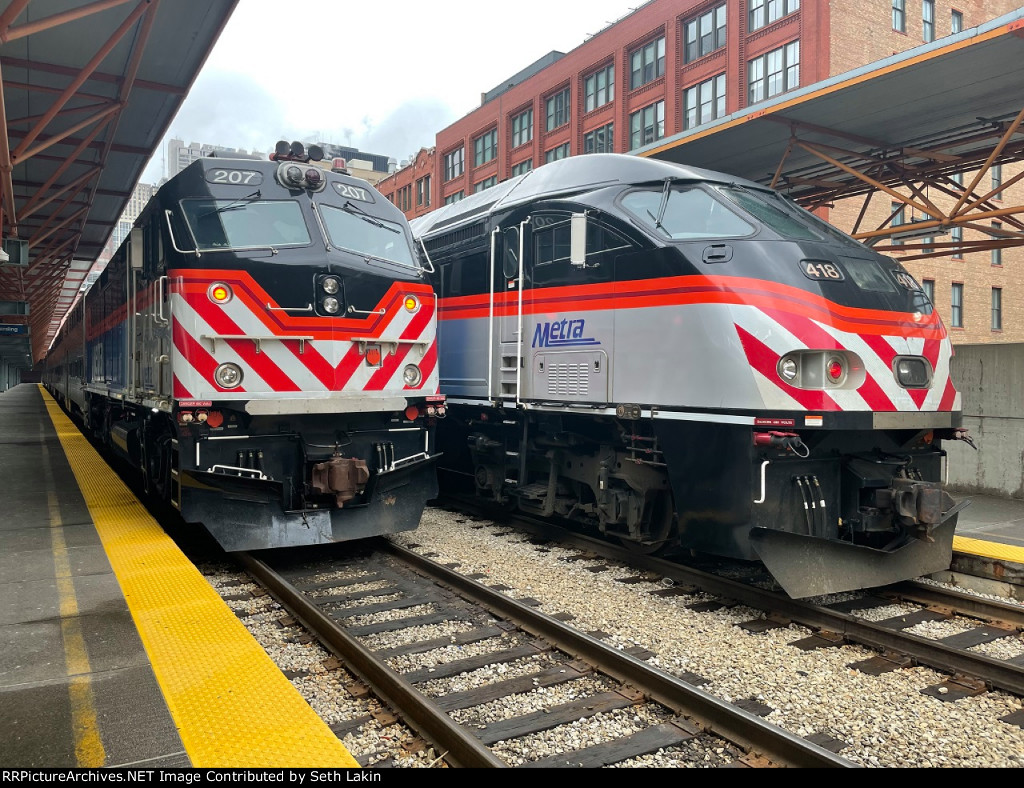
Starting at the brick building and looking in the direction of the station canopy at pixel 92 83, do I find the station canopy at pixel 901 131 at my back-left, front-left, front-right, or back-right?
front-left

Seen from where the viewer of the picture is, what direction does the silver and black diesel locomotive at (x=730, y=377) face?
facing the viewer and to the right of the viewer

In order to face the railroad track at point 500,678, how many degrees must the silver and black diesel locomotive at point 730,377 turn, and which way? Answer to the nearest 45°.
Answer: approximately 90° to its right

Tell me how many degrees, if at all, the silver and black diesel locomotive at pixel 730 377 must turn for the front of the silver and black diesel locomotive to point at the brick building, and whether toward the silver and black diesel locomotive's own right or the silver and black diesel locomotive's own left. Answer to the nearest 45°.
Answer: approximately 135° to the silver and black diesel locomotive's own left

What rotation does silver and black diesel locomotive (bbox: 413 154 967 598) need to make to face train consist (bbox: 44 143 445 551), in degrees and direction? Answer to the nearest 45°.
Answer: approximately 135° to its right

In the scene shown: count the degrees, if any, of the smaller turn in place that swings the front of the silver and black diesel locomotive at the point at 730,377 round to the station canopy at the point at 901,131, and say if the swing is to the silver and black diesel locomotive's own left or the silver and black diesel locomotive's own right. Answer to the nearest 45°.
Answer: approximately 90° to the silver and black diesel locomotive's own left

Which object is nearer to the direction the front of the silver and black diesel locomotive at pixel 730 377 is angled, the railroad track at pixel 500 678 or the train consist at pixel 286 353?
the railroad track
